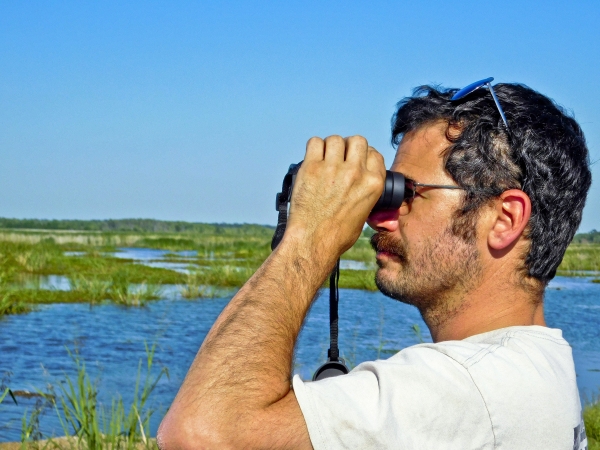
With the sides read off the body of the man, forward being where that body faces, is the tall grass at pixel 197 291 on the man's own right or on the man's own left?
on the man's own right

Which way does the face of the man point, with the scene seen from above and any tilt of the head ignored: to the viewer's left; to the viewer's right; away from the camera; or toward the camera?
to the viewer's left

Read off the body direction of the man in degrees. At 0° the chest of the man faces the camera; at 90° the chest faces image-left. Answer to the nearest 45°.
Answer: approximately 90°
